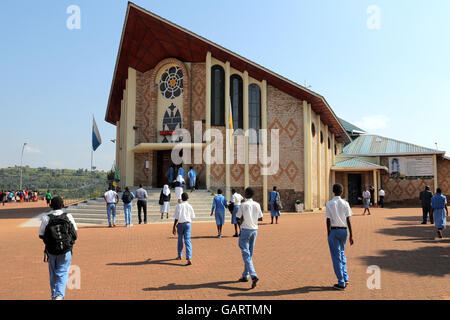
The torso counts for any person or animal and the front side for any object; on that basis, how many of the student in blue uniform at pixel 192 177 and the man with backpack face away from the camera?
2

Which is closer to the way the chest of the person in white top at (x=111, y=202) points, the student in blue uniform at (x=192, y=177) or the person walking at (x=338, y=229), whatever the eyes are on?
the student in blue uniform

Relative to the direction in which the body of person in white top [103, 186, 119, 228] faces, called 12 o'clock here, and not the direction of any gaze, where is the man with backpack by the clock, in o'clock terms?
The man with backpack is roughly at 6 o'clock from the person in white top.

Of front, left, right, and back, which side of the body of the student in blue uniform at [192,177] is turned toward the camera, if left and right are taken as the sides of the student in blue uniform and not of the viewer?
back

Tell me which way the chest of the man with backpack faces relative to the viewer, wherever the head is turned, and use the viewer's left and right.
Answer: facing away from the viewer

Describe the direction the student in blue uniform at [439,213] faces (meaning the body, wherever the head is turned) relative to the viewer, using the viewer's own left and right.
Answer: facing away from the viewer

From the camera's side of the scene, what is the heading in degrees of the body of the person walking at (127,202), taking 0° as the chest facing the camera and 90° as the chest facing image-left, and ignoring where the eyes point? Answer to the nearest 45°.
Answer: approximately 180°
